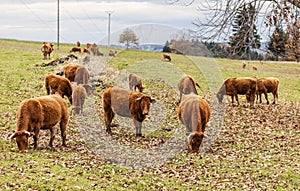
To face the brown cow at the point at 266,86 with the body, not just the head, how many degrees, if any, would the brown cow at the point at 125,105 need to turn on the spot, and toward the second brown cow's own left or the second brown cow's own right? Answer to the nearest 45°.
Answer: approximately 90° to the second brown cow's own left

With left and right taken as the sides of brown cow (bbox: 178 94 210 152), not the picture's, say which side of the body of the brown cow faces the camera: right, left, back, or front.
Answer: front

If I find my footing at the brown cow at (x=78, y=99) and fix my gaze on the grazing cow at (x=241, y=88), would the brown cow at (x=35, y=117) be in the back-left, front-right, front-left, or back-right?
back-right

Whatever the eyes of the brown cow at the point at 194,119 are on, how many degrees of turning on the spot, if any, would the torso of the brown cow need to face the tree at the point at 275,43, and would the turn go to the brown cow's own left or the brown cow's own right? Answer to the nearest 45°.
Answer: approximately 135° to the brown cow's own left

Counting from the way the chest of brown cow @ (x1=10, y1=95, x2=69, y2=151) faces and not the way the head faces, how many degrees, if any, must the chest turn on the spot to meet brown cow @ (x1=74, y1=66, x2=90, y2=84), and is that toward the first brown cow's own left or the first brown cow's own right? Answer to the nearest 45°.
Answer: approximately 135° to the first brown cow's own right

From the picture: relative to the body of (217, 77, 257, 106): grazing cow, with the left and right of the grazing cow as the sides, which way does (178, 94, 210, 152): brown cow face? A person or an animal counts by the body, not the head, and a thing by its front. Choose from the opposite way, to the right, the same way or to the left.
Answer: to the left

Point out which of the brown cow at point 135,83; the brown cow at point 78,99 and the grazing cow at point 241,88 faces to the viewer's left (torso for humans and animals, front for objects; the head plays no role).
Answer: the grazing cow

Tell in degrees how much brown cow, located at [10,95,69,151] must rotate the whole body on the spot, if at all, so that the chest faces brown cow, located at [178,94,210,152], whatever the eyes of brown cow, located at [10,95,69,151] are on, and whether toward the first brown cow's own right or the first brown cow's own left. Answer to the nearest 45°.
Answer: approximately 135° to the first brown cow's own left

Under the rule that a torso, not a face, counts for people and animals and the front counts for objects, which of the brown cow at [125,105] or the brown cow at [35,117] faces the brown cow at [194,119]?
the brown cow at [125,105]
